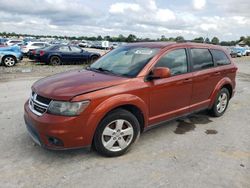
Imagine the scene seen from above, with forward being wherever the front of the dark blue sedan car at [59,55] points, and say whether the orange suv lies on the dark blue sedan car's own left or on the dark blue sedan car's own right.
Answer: on the dark blue sedan car's own right

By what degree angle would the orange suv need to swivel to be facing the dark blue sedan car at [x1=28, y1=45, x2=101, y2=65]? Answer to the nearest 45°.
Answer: approximately 135° to its right

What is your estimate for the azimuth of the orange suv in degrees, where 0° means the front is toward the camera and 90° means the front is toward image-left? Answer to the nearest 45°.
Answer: approximately 45°
